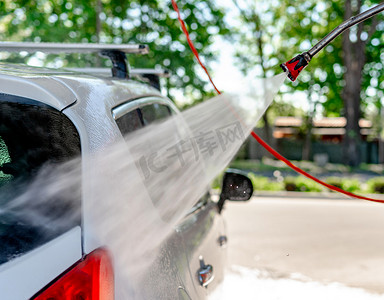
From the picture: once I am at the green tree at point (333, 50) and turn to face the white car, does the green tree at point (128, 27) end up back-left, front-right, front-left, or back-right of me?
front-right

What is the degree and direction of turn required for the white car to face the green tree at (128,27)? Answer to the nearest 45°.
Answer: approximately 45° to its left

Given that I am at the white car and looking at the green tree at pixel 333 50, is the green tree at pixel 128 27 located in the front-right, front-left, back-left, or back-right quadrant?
front-left

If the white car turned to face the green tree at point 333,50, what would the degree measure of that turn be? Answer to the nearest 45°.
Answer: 0° — it already faces it

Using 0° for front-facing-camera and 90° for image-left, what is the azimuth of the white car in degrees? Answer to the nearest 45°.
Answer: approximately 225°

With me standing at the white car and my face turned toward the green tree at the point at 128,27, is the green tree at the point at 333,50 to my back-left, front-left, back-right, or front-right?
front-right
